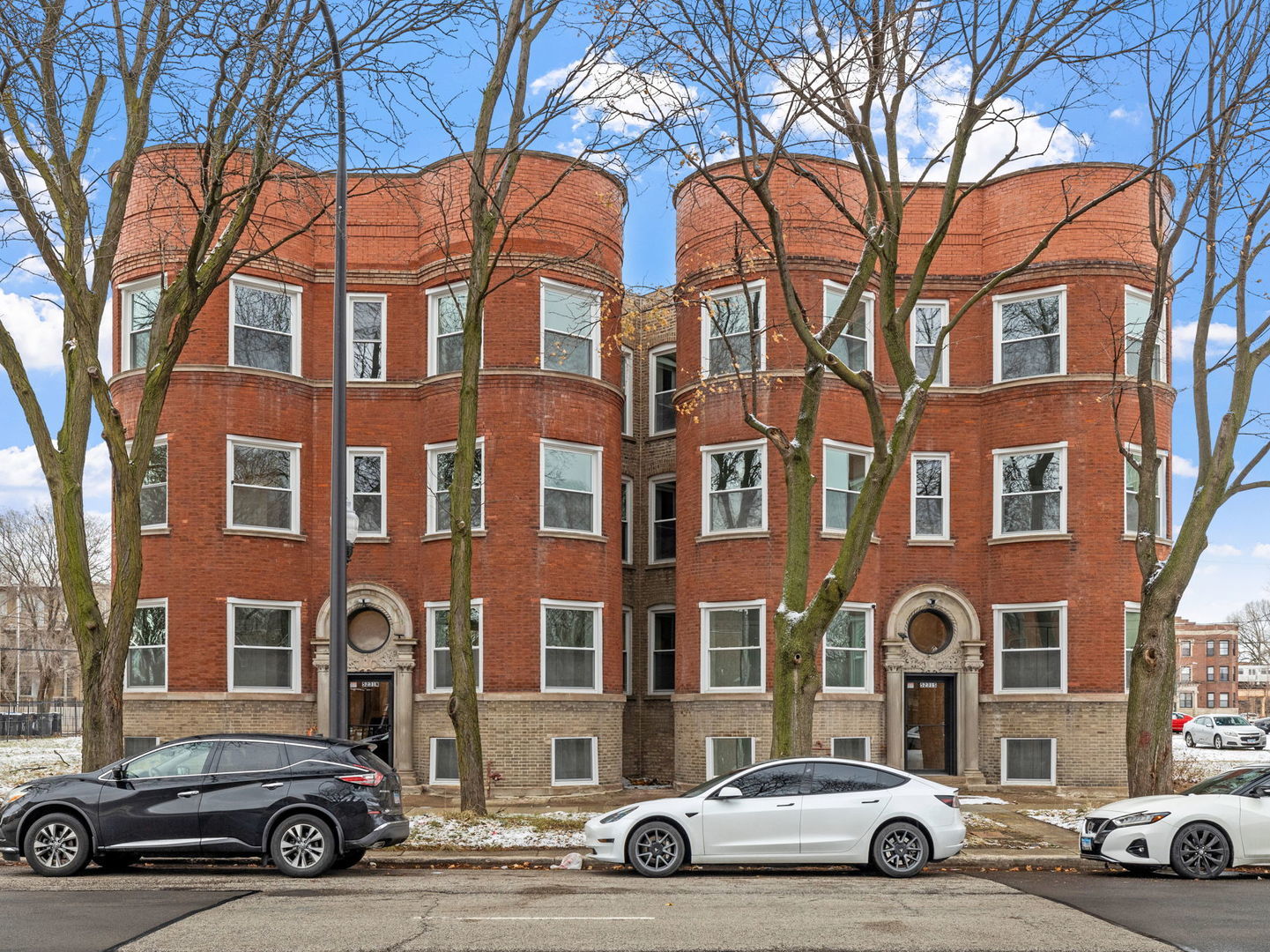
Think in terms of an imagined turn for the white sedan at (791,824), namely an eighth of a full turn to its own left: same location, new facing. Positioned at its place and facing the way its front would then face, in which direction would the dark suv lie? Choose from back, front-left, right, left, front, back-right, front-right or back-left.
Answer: front-right

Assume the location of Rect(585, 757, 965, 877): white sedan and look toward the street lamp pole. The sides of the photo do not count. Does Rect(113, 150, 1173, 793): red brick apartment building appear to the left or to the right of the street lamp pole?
right

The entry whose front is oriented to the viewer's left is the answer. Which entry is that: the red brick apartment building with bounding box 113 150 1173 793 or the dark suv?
the dark suv

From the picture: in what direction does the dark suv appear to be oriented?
to the viewer's left

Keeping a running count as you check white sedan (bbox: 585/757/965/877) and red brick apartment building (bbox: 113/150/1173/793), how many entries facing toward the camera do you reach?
1

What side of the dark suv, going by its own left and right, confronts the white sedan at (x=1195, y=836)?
back

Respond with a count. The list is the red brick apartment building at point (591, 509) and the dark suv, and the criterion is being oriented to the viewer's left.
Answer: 1

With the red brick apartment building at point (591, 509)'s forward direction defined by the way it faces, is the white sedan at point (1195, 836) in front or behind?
in front

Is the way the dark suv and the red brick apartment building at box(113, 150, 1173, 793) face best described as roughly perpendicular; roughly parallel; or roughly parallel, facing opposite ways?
roughly perpendicular

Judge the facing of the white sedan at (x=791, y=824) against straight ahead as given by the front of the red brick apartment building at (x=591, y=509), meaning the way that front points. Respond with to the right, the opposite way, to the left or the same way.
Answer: to the right

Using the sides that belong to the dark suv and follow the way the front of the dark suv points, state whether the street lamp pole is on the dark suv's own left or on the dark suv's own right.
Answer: on the dark suv's own right

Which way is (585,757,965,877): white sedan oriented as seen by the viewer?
to the viewer's left

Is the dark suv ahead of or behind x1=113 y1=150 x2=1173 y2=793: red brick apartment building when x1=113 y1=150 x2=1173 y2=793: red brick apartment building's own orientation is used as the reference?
ahead

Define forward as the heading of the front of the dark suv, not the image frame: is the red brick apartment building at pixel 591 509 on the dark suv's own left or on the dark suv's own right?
on the dark suv's own right
